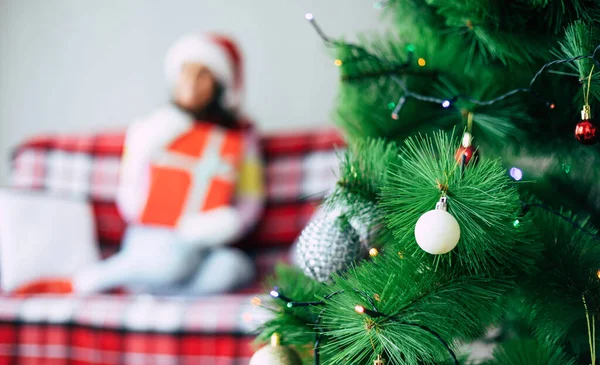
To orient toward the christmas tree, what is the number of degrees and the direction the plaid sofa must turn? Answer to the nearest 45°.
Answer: approximately 45° to its left

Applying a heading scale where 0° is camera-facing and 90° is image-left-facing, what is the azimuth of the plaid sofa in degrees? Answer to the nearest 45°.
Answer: approximately 0°

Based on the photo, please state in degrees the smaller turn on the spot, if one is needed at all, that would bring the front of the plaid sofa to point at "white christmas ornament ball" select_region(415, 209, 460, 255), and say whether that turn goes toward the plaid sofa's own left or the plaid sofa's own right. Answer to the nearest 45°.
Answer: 0° — it already faces it

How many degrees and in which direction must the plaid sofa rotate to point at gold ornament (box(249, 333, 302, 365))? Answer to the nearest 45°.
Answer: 0° — it already faces it
